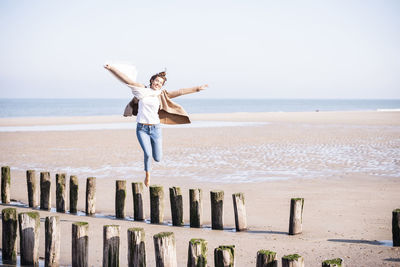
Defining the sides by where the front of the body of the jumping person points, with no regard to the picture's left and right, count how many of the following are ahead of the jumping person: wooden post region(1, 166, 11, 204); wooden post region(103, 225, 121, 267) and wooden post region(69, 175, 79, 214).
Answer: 1

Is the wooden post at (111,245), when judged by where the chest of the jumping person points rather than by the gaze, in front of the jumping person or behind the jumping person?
in front

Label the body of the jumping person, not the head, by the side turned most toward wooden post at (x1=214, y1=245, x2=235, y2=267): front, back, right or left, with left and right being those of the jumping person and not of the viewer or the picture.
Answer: front

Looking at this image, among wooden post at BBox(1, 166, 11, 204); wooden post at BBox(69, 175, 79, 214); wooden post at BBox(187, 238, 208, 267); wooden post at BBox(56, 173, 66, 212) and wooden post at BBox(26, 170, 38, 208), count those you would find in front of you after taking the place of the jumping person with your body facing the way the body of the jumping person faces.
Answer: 1

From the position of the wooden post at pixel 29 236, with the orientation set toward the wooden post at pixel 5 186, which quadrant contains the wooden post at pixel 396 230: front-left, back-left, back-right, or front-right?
back-right

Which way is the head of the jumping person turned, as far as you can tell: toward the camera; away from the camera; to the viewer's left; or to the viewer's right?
toward the camera

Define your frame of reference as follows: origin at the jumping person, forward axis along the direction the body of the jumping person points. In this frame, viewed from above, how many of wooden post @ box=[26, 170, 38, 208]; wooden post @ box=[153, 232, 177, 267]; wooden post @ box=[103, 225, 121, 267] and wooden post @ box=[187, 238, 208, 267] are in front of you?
3

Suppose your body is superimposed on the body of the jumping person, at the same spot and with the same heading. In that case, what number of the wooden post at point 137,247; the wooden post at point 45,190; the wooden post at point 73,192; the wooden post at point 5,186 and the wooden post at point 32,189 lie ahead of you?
1

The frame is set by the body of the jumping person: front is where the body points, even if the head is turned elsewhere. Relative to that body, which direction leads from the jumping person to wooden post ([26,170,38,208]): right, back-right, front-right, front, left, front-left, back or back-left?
back-right

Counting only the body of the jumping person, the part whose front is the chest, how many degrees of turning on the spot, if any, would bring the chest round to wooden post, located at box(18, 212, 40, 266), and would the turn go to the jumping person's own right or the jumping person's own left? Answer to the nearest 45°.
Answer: approximately 45° to the jumping person's own right

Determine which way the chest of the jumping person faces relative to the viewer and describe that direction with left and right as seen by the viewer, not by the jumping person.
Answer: facing the viewer

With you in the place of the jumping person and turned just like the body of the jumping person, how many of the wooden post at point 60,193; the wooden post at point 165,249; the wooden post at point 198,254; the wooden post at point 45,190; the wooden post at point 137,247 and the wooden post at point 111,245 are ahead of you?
4

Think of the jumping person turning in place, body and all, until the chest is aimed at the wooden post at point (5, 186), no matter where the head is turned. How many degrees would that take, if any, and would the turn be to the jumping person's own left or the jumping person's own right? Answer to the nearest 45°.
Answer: approximately 135° to the jumping person's own right

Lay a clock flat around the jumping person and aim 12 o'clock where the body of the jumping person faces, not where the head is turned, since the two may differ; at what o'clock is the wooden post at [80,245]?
The wooden post is roughly at 1 o'clock from the jumping person.
